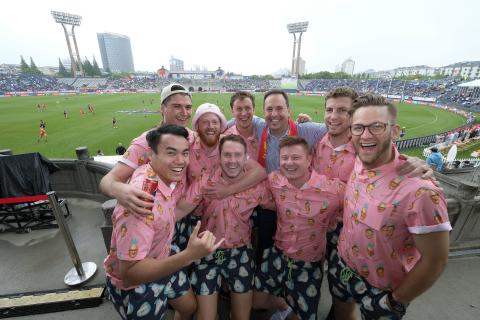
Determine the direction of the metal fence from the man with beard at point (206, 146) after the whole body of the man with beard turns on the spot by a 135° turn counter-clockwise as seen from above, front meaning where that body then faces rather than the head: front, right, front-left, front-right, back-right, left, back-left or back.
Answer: front

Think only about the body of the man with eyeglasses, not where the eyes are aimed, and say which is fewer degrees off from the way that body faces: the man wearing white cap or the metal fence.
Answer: the man wearing white cap

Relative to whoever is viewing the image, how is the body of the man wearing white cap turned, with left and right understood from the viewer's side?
facing the viewer and to the right of the viewer

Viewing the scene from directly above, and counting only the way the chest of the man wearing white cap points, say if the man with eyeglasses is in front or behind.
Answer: in front

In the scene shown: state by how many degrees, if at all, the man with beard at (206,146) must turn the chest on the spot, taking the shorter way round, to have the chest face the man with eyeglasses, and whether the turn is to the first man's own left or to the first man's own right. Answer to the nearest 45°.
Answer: approximately 45° to the first man's own left

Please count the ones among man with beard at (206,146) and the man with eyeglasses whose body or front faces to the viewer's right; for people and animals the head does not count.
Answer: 0

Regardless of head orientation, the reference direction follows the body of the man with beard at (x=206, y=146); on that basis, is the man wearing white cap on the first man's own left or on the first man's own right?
on the first man's own right

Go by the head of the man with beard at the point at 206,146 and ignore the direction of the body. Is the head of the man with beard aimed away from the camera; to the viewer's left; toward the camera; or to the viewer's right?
toward the camera

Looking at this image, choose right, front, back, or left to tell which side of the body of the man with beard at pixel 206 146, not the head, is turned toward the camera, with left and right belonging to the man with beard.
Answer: front

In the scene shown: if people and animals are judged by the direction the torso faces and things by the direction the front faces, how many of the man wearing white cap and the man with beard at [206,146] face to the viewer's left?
0

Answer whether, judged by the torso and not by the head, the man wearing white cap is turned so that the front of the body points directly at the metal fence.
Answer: no
